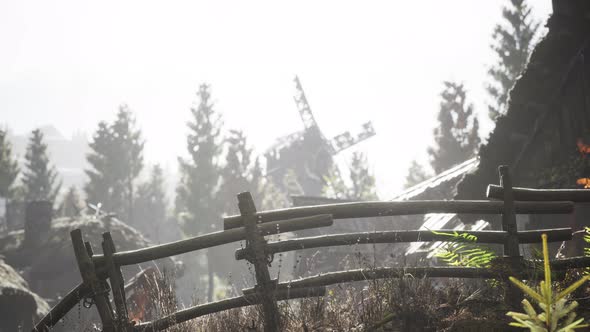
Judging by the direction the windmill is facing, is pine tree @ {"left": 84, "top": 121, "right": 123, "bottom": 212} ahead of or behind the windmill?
behind

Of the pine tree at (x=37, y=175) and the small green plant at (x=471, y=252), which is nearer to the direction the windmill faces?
the small green plant

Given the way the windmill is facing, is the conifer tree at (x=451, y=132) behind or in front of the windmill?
in front

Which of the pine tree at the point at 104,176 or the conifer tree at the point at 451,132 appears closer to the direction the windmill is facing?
the conifer tree

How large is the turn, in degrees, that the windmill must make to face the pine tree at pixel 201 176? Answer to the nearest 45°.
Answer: approximately 135° to its right

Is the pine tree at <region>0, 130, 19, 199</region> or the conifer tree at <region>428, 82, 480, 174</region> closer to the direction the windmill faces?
the conifer tree

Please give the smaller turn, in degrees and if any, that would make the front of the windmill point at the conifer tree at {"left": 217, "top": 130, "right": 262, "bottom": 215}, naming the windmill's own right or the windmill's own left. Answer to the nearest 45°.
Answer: approximately 135° to the windmill's own right

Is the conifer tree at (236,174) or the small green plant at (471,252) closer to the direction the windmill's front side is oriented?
the small green plant

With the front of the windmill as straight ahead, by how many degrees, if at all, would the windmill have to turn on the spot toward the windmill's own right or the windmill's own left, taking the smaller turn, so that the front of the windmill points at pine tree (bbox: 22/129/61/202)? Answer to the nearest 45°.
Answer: approximately 135° to the windmill's own right

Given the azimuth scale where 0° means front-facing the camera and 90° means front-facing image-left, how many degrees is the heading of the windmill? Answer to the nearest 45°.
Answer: approximately 315°

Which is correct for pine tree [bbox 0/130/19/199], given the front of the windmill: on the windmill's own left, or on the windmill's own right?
on the windmill's own right

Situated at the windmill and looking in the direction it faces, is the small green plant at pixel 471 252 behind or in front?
in front
